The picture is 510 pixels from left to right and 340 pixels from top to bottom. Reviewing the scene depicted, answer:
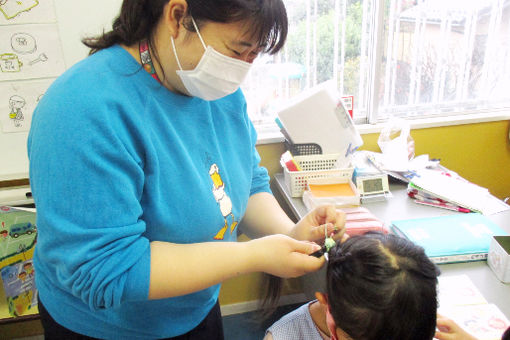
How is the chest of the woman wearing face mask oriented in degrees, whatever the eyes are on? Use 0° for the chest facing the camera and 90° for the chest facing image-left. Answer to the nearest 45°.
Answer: approximately 315°

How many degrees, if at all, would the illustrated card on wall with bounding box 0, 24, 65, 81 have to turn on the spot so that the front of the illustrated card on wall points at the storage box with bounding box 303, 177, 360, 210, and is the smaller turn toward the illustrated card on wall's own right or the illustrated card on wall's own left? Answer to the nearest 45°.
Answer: approximately 45° to the illustrated card on wall's own left

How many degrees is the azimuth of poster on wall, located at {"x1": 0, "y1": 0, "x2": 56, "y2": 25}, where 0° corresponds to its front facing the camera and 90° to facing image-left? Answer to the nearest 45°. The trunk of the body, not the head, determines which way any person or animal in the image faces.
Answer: approximately 0°

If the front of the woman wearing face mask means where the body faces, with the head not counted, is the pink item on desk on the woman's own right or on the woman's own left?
on the woman's own left

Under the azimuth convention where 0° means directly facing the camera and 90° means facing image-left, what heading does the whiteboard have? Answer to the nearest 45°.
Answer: approximately 0°

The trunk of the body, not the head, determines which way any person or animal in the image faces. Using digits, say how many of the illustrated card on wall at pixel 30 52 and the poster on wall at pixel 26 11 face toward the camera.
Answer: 2

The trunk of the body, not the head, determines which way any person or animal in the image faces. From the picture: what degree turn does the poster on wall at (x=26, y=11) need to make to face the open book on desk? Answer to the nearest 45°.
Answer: approximately 45° to its left
